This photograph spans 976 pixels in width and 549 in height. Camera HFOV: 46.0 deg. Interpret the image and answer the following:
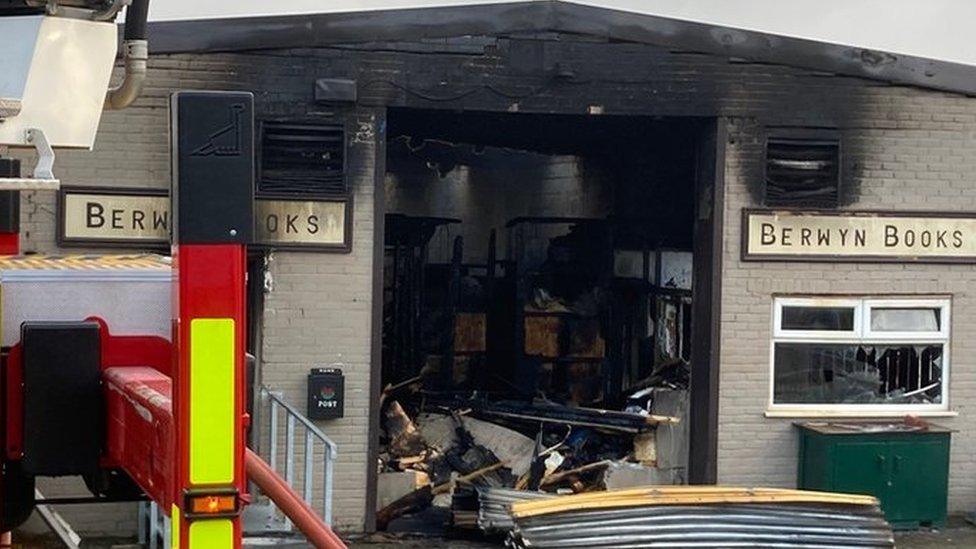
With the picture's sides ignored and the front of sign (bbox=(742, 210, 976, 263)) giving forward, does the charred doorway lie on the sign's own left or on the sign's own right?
on the sign's own right

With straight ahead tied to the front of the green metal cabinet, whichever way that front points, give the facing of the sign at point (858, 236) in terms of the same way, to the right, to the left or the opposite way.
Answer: the same way

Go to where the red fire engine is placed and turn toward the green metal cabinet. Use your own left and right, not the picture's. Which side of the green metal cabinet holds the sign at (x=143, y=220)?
left

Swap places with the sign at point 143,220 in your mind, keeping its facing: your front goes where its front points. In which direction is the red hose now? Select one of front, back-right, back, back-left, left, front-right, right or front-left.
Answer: front

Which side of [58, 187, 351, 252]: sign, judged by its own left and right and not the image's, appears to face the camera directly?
front

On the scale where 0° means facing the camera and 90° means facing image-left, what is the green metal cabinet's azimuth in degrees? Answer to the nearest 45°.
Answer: approximately 0°

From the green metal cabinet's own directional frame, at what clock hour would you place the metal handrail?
The metal handrail is roughly at 2 o'clock from the green metal cabinet.

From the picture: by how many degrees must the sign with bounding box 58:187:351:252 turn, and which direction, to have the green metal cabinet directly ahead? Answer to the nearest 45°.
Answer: approximately 90° to its left

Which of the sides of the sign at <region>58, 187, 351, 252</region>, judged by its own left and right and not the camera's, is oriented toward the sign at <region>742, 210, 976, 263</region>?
left

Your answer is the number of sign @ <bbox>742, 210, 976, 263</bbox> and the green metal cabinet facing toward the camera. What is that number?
2

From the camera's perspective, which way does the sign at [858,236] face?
toward the camera

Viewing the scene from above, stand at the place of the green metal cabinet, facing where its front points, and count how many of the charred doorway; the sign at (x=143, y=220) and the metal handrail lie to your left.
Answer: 0

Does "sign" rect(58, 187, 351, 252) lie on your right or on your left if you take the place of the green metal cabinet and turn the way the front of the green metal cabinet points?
on your right
